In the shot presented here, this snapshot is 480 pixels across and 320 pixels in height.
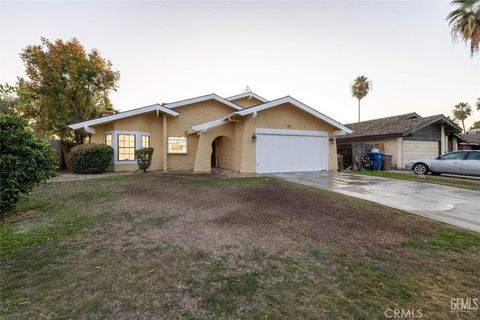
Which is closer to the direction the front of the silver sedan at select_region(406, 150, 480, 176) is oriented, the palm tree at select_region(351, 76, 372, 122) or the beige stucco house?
the beige stucco house

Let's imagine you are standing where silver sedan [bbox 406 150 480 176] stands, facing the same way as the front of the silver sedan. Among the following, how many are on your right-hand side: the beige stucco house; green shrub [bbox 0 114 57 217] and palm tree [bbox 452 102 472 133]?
1

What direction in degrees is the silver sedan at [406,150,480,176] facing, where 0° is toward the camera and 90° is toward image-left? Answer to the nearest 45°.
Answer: approximately 90°

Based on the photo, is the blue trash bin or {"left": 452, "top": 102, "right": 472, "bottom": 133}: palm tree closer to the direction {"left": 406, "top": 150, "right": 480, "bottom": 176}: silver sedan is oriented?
the blue trash bin

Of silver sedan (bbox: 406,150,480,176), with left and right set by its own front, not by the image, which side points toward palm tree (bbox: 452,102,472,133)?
right

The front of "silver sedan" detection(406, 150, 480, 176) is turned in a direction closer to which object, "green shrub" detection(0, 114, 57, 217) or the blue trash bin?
the blue trash bin

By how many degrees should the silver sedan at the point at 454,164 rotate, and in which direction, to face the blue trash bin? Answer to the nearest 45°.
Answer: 0° — it already faces it

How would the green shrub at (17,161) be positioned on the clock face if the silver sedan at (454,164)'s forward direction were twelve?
The green shrub is roughly at 10 o'clock from the silver sedan.

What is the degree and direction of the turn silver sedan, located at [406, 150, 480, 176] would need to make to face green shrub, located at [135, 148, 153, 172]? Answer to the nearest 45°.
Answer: approximately 45° to its left
